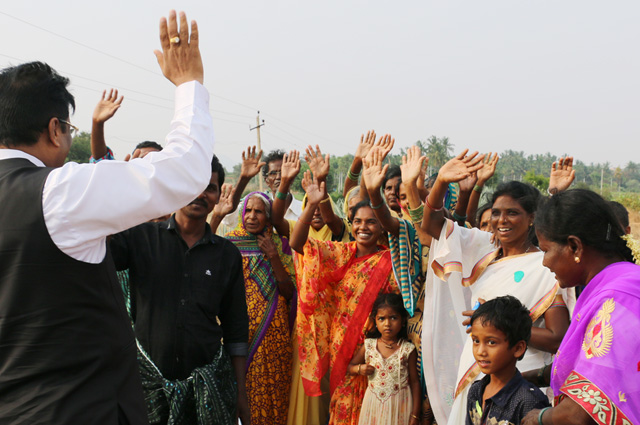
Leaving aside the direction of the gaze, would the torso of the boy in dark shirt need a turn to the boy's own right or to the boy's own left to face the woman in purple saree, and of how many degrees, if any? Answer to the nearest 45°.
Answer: approximately 90° to the boy's own left

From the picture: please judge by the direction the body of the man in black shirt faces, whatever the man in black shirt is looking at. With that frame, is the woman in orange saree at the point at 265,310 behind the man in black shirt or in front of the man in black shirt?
behind

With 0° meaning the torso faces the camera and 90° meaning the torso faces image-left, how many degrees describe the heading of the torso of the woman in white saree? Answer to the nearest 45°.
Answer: approximately 45°

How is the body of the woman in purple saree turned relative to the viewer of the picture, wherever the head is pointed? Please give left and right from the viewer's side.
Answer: facing to the left of the viewer

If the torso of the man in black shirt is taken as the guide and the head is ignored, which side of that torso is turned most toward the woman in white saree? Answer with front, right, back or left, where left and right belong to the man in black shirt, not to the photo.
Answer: left

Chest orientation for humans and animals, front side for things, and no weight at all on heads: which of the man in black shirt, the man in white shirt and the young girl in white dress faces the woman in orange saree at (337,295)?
the man in white shirt

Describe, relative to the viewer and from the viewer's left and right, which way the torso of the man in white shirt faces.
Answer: facing away from the viewer and to the right of the viewer

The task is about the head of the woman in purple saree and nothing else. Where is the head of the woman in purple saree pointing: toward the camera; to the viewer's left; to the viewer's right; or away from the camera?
to the viewer's left
